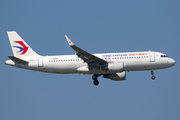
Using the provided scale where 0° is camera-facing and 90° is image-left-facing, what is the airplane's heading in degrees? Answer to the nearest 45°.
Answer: approximately 270°
